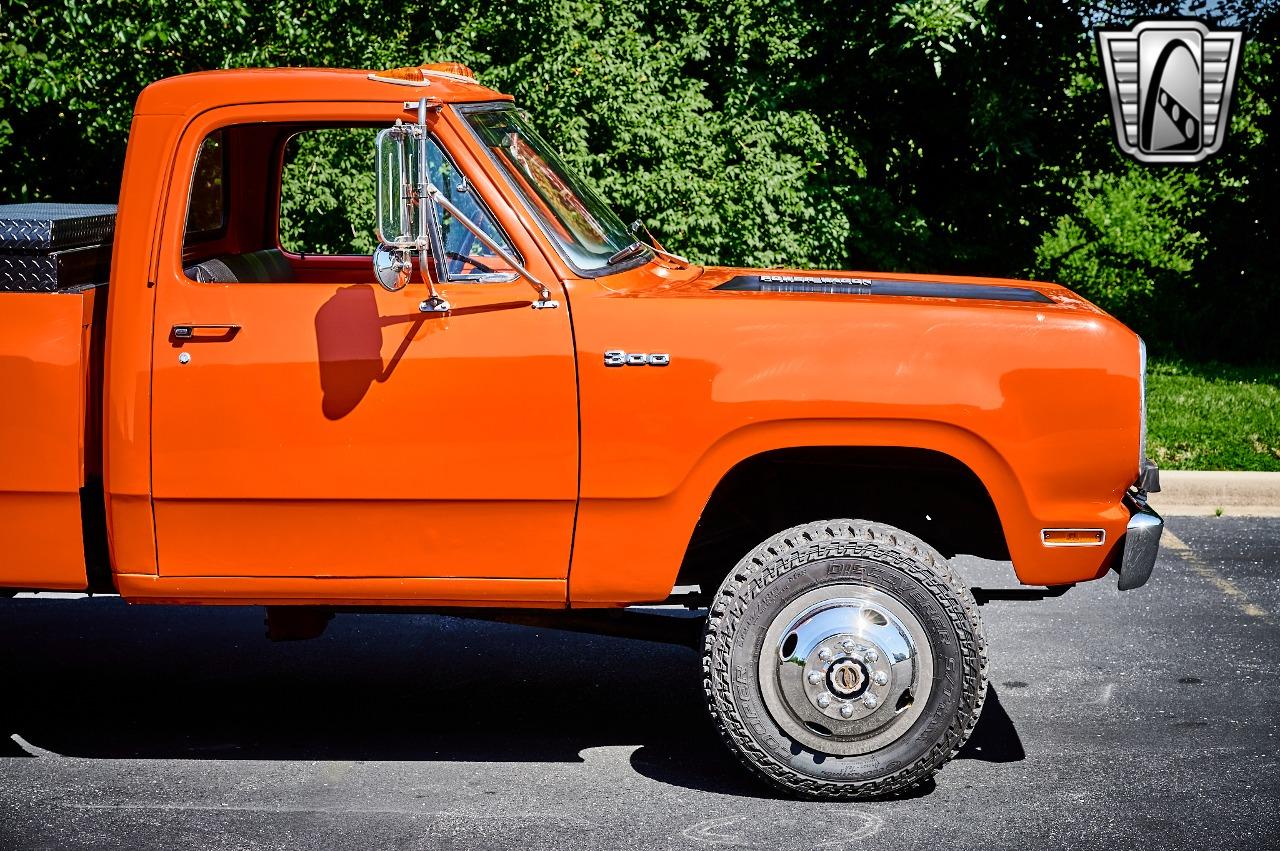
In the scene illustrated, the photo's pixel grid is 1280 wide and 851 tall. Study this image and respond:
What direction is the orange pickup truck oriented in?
to the viewer's right
